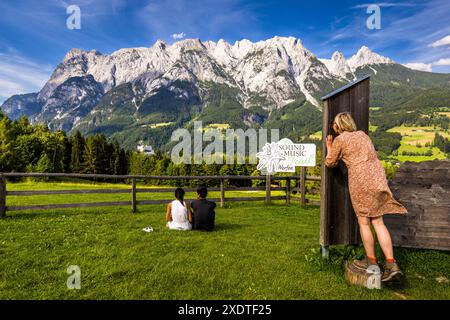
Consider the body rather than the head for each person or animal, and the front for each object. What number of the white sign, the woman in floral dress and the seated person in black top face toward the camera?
1

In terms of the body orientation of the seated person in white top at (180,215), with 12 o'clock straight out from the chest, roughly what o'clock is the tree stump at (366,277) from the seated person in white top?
The tree stump is roughly at 5 o'clock from the seated person in white top.

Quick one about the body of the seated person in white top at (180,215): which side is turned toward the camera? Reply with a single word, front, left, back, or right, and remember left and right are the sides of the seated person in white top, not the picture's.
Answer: back

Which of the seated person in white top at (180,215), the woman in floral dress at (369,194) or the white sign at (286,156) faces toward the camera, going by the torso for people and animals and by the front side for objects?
the white sign

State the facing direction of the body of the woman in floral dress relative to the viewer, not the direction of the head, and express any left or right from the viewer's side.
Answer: facing away from the viewer and to the left of the viewer

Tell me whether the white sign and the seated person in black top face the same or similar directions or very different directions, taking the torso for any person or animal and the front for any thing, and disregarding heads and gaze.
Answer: very different directions

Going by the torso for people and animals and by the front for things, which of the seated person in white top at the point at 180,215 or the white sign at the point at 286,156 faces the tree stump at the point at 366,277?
the white sign

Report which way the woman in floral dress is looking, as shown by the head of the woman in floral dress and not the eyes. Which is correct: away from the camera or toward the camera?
away from the camera

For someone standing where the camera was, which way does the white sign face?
facing the viewer

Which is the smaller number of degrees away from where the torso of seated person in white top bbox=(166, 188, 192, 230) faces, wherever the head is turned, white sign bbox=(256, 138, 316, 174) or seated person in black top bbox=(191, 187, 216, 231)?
the white sign

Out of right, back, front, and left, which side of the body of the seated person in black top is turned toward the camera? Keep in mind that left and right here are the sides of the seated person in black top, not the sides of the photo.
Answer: back

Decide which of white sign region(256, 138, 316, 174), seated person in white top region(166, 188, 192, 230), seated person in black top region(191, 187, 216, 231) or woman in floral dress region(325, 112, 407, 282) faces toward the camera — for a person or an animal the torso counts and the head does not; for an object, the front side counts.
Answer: the white sign
